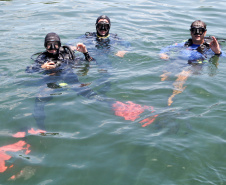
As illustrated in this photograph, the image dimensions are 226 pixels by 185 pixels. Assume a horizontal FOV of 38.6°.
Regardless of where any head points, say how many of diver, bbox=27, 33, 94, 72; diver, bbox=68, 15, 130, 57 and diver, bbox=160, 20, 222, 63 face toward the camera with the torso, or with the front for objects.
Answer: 3

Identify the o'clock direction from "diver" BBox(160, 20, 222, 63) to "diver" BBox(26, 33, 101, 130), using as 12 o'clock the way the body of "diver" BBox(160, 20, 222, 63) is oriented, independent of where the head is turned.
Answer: "diver" BBox(26, 33, 101, 130) is roughly at 2 o'clock from "diver" BBox(160, 20, 222, 63).

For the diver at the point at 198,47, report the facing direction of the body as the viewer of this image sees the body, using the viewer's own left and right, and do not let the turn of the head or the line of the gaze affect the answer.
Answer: facing the viewer

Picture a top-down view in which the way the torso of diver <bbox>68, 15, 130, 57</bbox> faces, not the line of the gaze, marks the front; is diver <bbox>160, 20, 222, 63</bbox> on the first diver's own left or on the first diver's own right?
on the first diver's own left

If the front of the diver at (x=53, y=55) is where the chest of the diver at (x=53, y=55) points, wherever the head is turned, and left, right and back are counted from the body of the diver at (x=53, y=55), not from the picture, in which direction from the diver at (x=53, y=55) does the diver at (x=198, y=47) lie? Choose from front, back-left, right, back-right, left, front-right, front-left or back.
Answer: left

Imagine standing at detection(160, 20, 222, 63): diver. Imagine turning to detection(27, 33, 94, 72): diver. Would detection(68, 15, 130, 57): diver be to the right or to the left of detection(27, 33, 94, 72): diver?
right

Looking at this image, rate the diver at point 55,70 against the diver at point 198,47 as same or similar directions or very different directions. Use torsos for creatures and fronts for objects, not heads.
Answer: same or similar directions

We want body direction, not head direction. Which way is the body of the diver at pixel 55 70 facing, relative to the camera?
toward the camera

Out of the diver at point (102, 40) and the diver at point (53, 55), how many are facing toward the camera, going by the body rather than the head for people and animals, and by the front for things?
2

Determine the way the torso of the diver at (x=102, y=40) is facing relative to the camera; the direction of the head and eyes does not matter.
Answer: toward the camera

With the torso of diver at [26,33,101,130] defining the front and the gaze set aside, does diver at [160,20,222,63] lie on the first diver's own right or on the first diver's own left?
on the first diver's own left

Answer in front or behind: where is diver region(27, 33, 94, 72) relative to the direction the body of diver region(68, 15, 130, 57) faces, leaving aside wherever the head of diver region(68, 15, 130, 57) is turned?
in front
